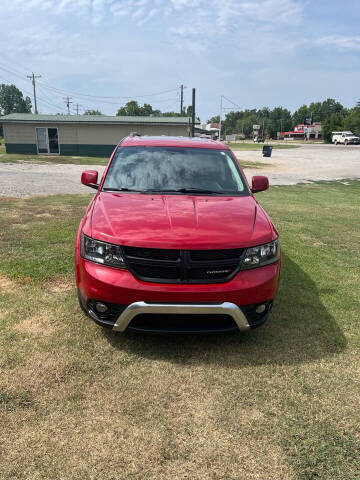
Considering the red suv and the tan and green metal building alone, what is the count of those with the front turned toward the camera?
2

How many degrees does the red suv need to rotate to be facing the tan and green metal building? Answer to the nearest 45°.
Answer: approximately 180°

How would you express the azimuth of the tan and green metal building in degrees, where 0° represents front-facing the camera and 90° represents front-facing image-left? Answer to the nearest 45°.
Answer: approximately 0°

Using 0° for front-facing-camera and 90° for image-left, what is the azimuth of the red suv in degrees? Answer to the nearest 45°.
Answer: approximately 0°

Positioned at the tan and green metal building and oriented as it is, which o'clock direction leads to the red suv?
The red suv is roughly at 12 o'clock from the tan and green metal building.
